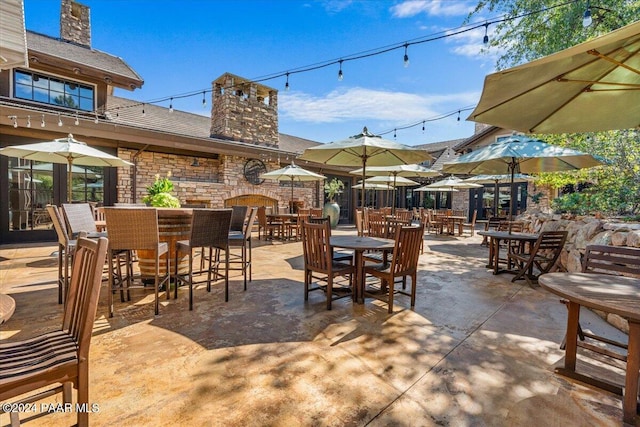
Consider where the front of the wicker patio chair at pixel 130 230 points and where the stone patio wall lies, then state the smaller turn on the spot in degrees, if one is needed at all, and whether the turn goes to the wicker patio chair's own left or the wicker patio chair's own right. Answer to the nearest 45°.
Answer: approximately 90° to the wicker patio chair's own right

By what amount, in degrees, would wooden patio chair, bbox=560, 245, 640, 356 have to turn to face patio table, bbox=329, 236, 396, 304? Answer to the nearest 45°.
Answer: approximately 45° to its right

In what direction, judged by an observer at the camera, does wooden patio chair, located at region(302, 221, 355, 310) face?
facing away from the viewer and to the right of the viewer

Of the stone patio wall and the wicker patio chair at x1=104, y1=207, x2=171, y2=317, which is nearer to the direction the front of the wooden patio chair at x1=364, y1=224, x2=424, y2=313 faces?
the wicker patio chair

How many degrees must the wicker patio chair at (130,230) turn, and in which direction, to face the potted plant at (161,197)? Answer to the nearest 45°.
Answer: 0° — it already faces it

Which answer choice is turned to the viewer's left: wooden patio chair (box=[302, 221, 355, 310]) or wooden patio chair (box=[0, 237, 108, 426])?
wooden patio chair (box=[0, 237, 108, 426])

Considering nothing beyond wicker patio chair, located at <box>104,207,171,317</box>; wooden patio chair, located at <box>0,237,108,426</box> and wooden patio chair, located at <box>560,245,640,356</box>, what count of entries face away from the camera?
1

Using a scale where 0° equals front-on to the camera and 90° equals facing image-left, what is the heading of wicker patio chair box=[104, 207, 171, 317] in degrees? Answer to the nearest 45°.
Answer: approximately 180°

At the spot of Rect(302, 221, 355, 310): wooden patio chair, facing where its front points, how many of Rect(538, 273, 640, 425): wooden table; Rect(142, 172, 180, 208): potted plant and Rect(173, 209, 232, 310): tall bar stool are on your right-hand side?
1

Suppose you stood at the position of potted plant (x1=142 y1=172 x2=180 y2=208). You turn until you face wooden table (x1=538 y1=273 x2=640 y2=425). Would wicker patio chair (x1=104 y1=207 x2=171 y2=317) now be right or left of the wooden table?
right

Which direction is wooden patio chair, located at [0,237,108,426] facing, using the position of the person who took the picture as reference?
facing to the left of the viewer

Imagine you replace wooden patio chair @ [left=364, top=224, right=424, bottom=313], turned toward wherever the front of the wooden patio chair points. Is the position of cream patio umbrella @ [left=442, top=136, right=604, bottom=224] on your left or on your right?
on your right

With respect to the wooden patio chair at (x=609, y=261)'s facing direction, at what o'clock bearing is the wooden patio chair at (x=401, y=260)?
the wooden patio chair at (x=401, y=260) is roughly at 3 o'clock from the wooden patio chair at (x=609, y=261).
